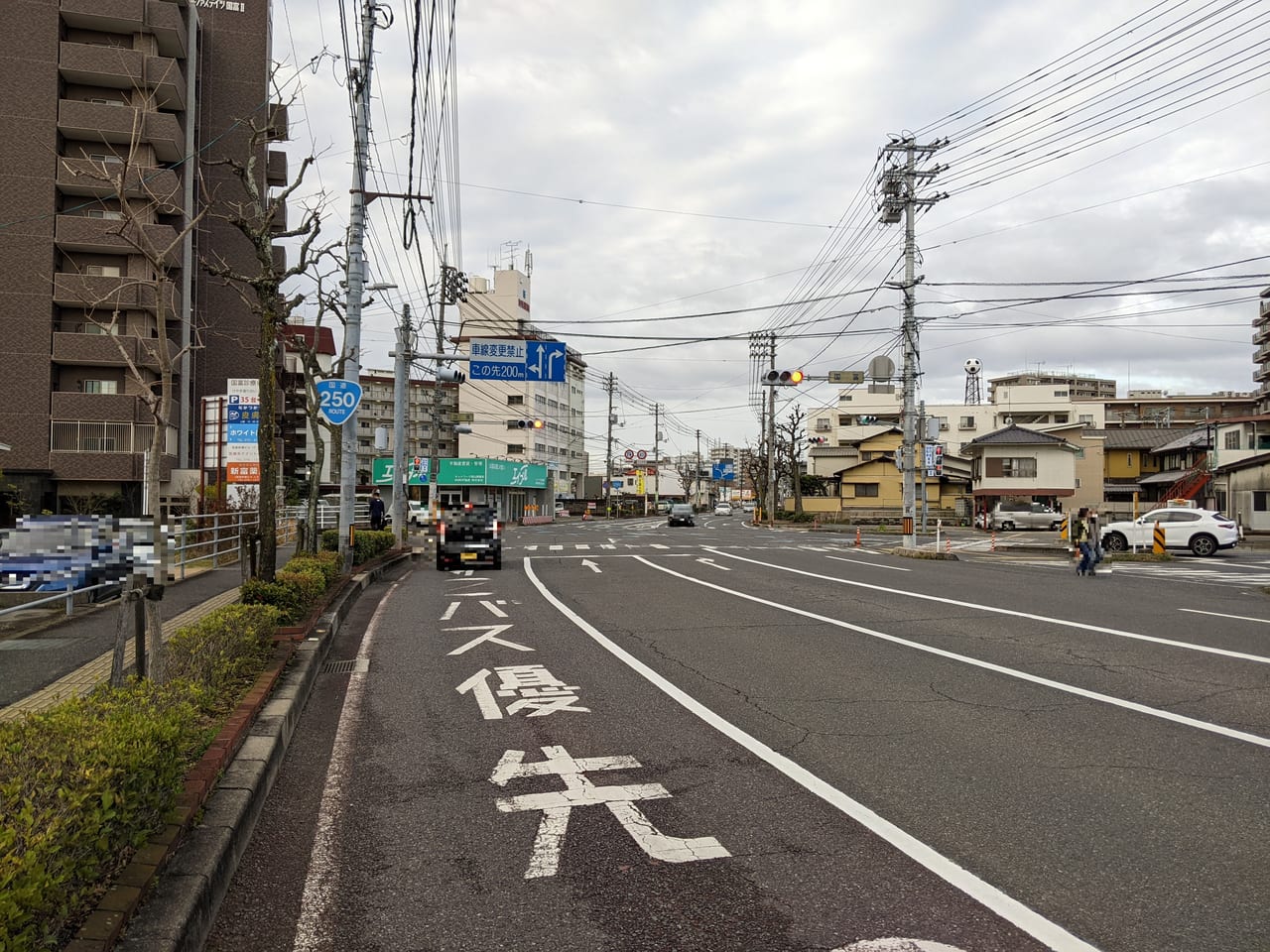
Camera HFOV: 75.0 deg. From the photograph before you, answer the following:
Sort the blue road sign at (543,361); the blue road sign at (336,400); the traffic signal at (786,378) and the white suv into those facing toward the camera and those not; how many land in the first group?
3

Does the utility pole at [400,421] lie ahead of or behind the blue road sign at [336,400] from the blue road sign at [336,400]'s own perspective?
behind

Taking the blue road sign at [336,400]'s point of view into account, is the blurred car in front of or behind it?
in front

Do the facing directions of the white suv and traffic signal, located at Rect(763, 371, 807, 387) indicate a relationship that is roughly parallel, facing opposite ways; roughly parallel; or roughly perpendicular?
roughly perpendicular

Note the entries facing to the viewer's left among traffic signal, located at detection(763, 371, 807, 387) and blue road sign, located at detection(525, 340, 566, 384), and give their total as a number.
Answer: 0

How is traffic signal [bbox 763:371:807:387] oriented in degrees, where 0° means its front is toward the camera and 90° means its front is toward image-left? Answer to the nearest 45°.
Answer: approximately 0°

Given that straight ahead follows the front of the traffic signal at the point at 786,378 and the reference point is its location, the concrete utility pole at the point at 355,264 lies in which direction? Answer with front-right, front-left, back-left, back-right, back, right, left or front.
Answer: front-right
